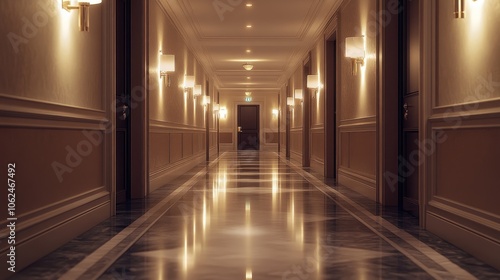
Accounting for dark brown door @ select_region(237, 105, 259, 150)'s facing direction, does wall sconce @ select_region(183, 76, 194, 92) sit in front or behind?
in front

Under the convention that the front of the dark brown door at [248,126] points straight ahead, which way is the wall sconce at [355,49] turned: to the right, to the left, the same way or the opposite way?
to the right

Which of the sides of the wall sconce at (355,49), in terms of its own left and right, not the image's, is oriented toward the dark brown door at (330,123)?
right

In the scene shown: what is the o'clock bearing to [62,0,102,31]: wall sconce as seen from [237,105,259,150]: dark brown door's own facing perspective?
The wall sconce is roughly at 12 o'clock from the dark brown door.

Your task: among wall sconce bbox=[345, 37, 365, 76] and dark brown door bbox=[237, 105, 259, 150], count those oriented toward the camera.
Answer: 1

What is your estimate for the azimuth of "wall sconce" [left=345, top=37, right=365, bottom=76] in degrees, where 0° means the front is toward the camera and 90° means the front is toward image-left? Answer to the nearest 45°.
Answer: approximately 90°

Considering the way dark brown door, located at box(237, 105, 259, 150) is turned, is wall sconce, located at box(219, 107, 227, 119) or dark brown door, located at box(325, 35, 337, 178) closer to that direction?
the dark brown door

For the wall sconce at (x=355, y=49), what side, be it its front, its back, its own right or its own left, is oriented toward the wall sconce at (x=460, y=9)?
left

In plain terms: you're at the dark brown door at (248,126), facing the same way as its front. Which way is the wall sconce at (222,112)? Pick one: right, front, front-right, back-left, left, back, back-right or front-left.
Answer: front-right

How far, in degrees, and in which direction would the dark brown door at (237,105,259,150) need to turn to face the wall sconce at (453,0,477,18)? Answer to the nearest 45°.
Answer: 0° — it already faces it

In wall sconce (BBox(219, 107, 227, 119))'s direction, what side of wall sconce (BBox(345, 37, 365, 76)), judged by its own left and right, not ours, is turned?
right

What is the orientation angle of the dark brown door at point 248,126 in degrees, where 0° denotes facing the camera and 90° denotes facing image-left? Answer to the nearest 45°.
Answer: approximately 0°
